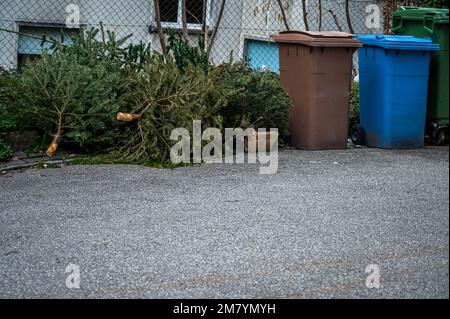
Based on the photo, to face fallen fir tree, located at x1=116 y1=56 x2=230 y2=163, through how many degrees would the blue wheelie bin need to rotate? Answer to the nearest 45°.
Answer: approximately 90° to its right

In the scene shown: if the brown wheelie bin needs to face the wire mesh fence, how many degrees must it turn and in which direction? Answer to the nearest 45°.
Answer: approximately 180°

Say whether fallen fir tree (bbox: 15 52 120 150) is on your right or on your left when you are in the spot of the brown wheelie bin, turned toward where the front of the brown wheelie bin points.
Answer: on your right

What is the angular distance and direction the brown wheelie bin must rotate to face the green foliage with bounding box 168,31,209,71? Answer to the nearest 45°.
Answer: approximately 135° to its right

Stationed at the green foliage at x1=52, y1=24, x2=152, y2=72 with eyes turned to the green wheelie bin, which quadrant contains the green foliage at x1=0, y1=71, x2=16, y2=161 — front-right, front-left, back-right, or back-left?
back-right

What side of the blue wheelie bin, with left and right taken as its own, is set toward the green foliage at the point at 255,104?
right

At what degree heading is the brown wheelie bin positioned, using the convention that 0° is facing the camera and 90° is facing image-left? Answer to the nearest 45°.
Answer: approximately 315°

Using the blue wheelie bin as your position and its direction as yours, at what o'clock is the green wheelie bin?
The green wheelie bin is roughly at 9 o'clock from the blue wheelie bin.

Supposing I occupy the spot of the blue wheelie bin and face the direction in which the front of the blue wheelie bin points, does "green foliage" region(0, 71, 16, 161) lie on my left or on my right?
on my right

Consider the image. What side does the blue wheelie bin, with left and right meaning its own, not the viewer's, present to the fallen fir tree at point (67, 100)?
right

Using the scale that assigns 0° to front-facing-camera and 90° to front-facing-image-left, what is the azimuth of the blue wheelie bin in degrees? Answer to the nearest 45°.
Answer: approximately 315°
